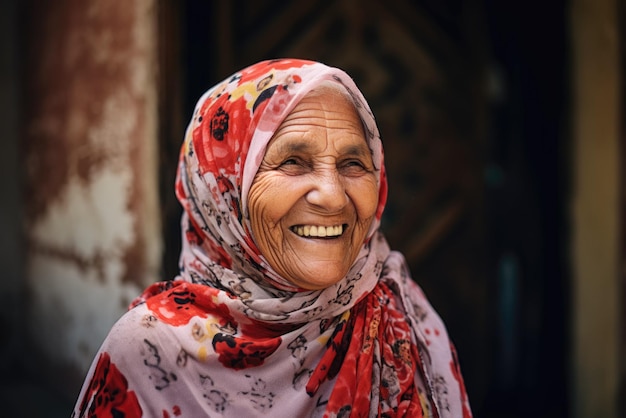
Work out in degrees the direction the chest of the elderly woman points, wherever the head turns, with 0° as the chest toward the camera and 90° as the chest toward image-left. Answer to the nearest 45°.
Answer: approximately 315°
